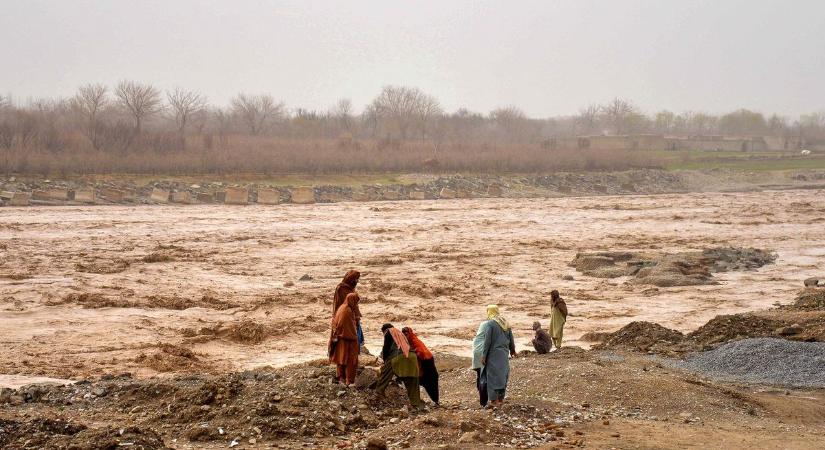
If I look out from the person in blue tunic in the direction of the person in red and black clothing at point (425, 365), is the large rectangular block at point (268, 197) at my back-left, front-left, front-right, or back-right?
front-right

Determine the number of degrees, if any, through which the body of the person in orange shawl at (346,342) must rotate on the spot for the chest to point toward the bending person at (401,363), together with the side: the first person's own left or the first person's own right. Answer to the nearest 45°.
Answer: approximately 45° to the first person's own right

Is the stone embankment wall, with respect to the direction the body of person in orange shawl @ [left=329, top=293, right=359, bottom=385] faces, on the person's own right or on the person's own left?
on the person's own left
